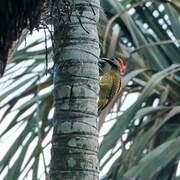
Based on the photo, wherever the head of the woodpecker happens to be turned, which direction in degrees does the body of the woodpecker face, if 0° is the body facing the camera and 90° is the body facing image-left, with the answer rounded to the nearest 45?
approximately 90°
